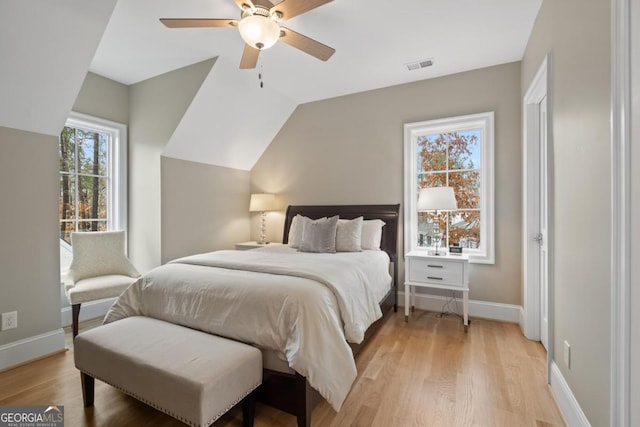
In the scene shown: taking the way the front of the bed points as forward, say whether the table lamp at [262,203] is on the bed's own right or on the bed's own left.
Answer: on the bed's own right

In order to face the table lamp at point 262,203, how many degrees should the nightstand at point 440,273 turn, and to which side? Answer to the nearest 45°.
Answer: approximately 90° to its right

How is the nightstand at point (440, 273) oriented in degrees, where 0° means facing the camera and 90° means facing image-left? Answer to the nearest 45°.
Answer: approximately 0°

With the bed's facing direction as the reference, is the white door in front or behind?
behind

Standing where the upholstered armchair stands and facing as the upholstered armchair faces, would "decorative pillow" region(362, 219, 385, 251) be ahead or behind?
ahead

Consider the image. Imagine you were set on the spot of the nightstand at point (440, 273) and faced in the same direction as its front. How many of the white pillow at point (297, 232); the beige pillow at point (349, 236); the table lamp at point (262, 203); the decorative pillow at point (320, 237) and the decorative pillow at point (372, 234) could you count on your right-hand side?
5

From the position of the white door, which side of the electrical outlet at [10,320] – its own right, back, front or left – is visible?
front

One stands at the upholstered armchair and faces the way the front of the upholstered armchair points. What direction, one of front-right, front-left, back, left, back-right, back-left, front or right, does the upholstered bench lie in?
front-right

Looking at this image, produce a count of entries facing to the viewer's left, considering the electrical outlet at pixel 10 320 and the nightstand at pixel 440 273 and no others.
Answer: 0

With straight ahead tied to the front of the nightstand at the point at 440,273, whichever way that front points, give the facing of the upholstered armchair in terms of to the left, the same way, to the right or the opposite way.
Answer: to the left
